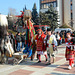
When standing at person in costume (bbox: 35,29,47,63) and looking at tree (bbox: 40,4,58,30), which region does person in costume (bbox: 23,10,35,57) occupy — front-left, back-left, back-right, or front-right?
front-left

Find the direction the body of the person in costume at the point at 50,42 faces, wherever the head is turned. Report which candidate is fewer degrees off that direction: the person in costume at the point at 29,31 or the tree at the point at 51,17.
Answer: the person in costume

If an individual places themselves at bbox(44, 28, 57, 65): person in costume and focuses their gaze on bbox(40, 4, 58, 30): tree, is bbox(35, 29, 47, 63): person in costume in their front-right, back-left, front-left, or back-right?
front-left

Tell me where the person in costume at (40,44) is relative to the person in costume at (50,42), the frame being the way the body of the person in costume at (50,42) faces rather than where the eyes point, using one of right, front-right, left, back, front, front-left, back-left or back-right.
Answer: right

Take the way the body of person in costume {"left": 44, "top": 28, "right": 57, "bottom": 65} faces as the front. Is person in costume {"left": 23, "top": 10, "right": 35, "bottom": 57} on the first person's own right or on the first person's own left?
on the first person's own right

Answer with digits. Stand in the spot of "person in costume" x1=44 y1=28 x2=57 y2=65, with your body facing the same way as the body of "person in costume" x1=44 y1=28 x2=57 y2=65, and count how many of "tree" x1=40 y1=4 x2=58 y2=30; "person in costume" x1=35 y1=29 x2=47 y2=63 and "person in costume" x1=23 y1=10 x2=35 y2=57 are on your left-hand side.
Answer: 0

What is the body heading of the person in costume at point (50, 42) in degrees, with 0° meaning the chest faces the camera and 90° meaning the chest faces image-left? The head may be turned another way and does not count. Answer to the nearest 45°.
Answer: approximately 45°

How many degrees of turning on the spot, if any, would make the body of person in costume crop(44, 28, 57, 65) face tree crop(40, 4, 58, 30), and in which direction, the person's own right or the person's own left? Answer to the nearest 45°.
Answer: approximately 135° to the person's own right

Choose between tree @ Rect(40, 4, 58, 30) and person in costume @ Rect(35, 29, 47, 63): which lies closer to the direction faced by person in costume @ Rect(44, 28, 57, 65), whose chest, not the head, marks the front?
the person in costume
